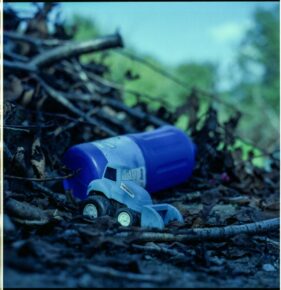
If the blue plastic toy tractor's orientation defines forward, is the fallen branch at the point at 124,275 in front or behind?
in front

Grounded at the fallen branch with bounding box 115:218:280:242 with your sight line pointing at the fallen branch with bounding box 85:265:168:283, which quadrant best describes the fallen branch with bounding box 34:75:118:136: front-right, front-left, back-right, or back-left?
back-right
